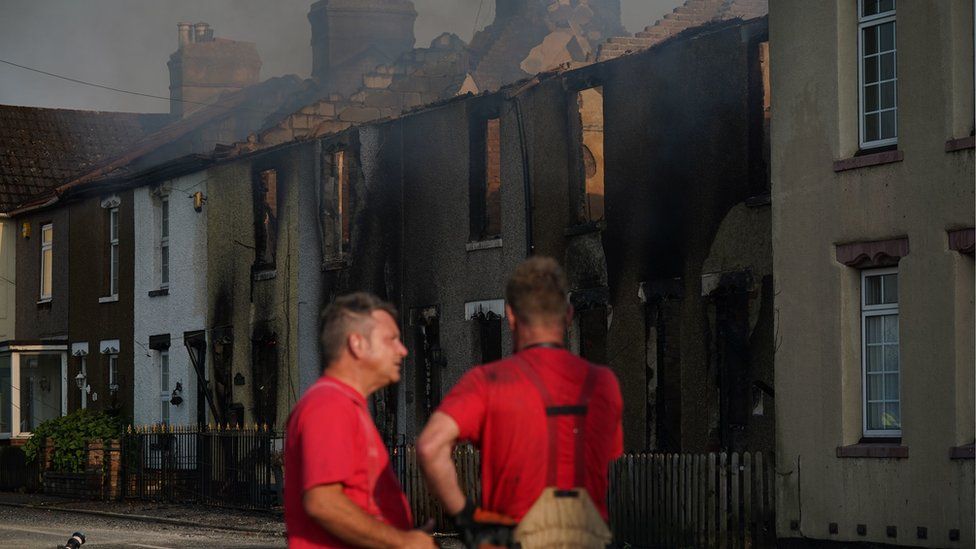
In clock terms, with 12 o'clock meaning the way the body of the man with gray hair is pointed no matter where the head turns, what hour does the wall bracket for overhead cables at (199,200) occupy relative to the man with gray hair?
The wall bracket for overhead cables is roughly at 9 o'clock from the man with gray hair.

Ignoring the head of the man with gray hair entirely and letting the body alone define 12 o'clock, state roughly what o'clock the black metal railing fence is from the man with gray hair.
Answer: The black metal railing fence is roughly at 9 o'clock from the man with gray hair.

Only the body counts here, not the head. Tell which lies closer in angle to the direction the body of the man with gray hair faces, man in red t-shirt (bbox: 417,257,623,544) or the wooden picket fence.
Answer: the man in red t-shirt

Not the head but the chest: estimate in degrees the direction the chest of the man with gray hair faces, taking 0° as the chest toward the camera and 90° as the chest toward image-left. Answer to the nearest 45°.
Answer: approximately 270°

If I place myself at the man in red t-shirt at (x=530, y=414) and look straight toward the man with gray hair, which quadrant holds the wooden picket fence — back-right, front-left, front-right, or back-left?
back-right

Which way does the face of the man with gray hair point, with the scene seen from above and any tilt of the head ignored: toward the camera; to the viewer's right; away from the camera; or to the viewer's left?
to the viewer's right

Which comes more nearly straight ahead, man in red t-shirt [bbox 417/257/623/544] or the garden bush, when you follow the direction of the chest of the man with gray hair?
the man in red t-shirt

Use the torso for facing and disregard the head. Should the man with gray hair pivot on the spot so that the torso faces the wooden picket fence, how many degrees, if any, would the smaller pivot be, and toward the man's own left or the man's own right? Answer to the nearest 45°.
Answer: approximately 90° to the man's own left

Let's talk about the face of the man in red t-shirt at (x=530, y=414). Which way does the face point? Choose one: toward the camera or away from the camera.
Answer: away from the camera

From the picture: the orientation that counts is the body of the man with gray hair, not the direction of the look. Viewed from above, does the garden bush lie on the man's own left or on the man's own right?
on the man's own left
